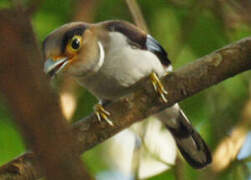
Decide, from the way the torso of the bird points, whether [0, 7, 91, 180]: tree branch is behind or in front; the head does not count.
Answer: in front

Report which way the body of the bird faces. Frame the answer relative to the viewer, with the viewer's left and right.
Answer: facing the viewer and to the left of the viewer
